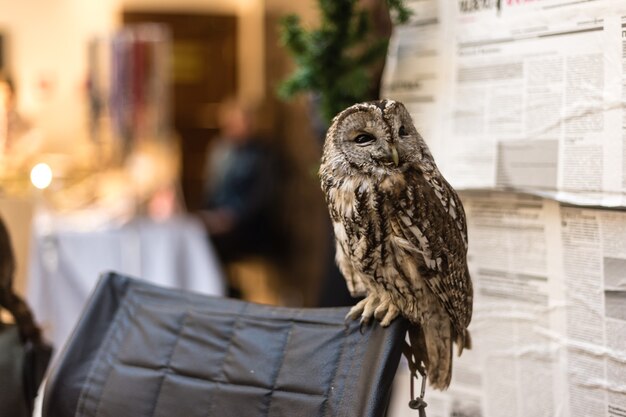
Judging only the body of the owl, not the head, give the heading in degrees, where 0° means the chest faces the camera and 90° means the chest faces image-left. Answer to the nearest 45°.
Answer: approximately 45°

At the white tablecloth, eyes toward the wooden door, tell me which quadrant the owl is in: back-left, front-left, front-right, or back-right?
back-right

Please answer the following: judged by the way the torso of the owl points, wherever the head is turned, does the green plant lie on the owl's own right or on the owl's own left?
on the owl's own right

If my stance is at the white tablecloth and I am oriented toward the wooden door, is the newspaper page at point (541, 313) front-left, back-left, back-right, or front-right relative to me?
back-right

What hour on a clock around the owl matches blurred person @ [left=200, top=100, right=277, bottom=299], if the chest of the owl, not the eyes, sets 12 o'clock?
The blurred person is roughly at 4 o'clock from the owl.

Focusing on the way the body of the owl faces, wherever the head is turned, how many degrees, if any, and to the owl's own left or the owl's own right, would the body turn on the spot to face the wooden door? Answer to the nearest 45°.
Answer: approximately 135° to the owl's own right
